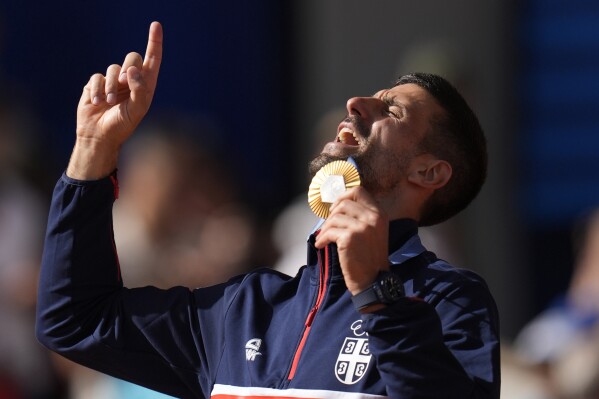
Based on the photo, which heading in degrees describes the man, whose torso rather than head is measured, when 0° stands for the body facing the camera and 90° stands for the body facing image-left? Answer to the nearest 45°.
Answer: approximately 45°
